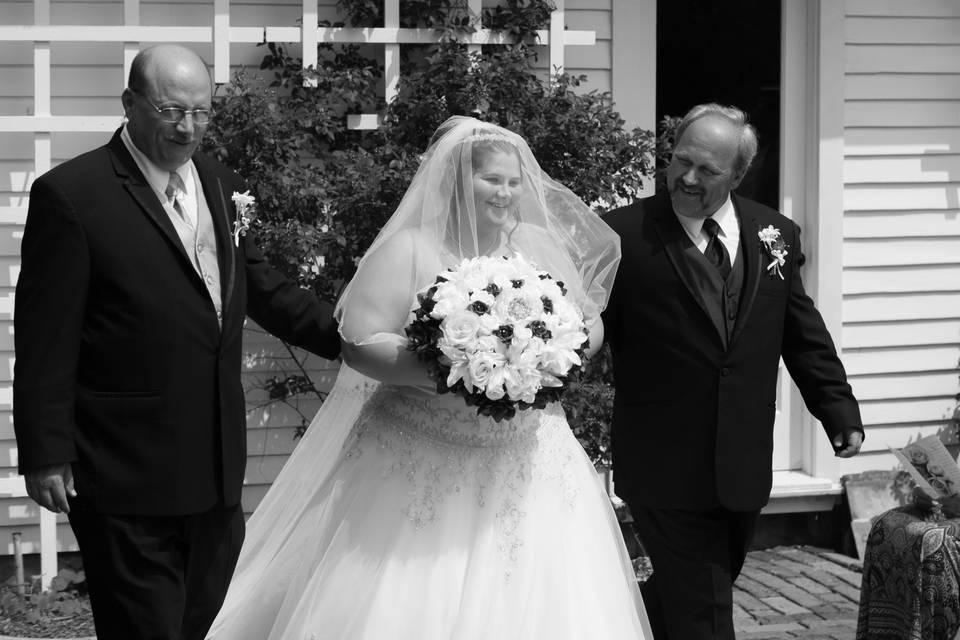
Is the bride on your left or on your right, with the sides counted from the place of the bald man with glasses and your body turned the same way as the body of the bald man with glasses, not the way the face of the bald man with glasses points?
on your left

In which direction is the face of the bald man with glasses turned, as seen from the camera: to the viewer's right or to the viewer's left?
to the viewer's right

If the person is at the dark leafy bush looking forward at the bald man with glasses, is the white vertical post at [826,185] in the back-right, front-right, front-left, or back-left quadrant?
back-left

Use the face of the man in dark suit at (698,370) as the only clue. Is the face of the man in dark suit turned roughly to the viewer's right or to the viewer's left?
to the viewer's left

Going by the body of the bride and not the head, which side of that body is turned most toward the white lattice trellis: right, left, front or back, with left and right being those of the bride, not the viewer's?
back

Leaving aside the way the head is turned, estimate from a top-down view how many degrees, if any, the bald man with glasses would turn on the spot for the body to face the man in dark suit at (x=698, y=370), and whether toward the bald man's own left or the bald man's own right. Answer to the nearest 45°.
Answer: approximately 45° to the bald man's own left

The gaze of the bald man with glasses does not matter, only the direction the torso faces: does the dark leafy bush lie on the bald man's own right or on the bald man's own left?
on the bald man's own left

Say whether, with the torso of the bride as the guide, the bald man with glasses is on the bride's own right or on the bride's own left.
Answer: on the bride's own right

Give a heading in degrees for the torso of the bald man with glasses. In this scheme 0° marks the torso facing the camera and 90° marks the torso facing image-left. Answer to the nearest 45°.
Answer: approximately 315°
